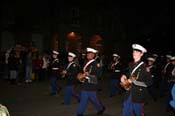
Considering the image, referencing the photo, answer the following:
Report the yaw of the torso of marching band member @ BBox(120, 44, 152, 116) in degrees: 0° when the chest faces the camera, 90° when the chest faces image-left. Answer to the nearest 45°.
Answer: approximately 45°

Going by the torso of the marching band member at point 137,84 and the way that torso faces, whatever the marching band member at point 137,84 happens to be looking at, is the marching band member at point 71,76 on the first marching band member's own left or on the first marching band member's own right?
on the first marching band member's own right

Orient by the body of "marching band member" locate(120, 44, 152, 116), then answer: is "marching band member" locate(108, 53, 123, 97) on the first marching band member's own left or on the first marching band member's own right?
on the first marching band member's own right

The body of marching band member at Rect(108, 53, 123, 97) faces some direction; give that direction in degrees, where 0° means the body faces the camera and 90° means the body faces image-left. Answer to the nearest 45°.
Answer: approximately 45°

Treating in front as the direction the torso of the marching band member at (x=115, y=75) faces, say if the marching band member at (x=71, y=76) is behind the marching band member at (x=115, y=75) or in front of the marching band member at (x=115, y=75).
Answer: in front

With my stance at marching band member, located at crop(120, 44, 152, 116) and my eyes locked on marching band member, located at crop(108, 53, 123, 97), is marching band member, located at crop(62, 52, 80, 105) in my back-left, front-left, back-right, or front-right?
front-left

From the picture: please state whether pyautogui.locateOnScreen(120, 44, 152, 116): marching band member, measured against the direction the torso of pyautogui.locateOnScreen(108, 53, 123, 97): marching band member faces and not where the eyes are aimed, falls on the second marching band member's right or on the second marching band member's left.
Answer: on the second marching band member's left
